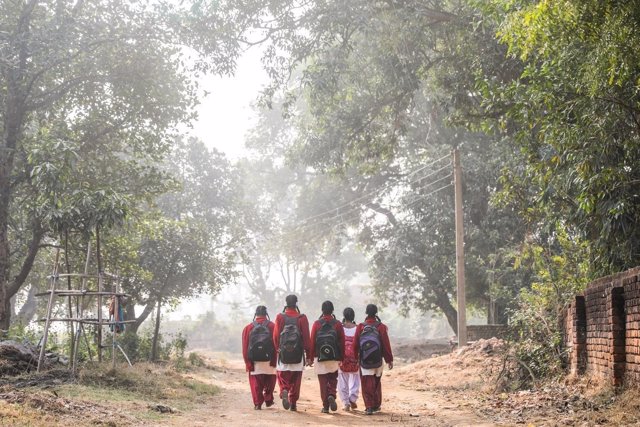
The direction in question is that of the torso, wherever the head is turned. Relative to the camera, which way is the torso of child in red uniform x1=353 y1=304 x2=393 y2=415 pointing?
away from the camera

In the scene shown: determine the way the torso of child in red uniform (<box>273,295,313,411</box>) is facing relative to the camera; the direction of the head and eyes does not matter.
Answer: away from the camera

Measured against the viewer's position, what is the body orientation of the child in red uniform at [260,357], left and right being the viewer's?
facing away from the viewer

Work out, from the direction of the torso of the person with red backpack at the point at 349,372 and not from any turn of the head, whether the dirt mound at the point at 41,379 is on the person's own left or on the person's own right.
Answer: on the person's own left

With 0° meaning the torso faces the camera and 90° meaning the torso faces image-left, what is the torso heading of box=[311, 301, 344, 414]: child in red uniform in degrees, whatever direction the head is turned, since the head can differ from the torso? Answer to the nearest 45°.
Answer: approximately 180°

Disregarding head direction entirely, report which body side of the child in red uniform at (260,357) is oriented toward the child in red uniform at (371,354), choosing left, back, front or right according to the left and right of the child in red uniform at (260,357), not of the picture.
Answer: right
